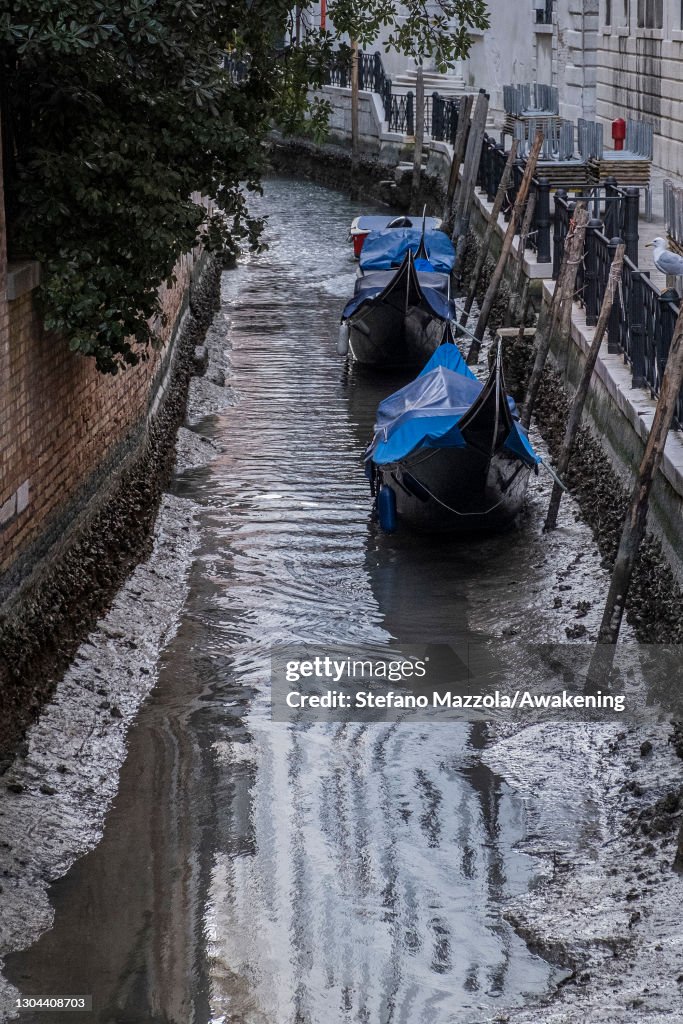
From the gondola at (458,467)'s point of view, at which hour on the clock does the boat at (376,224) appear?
the boat at (376,224) is roughly at 6 o'clock from the gondola at (458,467).

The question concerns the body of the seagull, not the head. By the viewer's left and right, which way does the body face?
facing to the left of the viewer

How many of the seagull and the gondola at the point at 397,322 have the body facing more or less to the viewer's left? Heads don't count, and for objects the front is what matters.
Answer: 1

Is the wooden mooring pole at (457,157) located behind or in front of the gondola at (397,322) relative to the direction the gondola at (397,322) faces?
behind

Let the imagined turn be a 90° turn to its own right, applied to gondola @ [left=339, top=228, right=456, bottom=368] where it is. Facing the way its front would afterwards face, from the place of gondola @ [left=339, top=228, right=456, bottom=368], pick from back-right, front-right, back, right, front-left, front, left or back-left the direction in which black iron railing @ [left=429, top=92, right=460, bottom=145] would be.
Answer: right

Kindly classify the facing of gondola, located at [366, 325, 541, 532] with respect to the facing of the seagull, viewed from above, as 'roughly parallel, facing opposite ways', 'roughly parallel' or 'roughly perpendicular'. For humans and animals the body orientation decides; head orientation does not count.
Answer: roughly perpendicular

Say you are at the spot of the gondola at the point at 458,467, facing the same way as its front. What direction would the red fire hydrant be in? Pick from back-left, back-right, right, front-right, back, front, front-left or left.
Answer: back

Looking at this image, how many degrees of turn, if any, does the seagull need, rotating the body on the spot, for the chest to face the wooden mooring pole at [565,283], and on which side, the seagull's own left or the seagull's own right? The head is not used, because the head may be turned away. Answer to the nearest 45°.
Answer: approximately 45° to the seagull's own right
